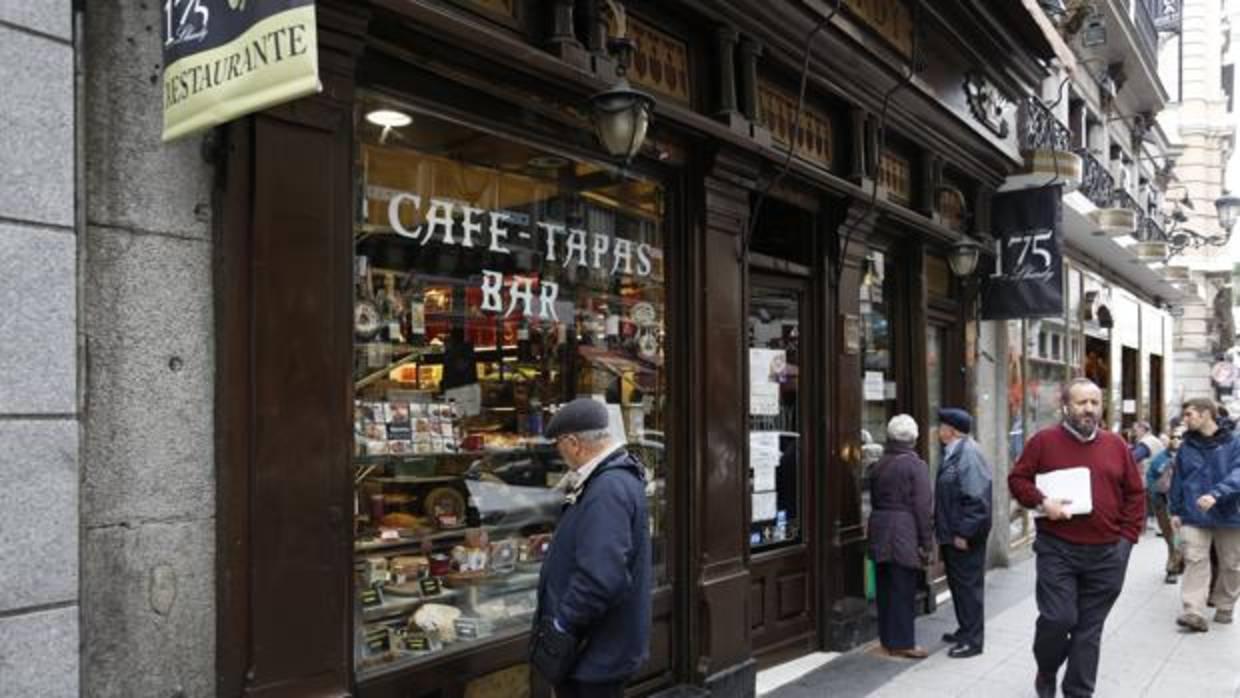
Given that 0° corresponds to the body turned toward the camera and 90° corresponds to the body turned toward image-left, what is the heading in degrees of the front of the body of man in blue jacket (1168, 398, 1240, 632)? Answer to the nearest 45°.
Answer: approximately 45°

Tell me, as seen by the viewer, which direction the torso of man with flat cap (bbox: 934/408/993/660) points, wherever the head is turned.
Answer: to the viewer's left

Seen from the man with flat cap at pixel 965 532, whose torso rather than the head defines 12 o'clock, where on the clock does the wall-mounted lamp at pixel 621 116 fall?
The wall-mounted lamp is roughly at 10 o'clock from the man with flat cap.

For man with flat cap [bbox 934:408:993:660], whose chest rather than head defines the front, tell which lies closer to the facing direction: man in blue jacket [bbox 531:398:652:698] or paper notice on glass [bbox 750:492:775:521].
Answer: the paper notice on glass

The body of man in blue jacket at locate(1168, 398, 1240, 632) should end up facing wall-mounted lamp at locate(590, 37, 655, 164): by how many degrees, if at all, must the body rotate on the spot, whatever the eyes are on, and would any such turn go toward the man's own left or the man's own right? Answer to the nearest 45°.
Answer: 0° — they already face it

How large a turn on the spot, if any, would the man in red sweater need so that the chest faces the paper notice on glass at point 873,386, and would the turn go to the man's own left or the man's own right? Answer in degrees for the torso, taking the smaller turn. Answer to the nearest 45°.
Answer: approximately 135° to the man's own right

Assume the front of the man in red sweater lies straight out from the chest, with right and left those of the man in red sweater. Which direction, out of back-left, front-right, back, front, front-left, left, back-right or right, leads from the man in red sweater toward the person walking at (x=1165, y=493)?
back

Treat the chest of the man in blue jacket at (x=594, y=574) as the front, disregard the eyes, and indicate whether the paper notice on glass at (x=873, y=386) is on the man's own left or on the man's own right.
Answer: on the man's own right

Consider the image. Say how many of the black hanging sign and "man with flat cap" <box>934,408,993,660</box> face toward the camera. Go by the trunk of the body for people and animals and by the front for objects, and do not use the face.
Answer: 1

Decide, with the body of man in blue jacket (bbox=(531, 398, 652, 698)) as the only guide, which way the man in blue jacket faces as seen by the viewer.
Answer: to the viewer's left

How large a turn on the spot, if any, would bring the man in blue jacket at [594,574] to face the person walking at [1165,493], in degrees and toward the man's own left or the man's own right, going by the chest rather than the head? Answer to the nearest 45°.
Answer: approximately 135° to the man's own right

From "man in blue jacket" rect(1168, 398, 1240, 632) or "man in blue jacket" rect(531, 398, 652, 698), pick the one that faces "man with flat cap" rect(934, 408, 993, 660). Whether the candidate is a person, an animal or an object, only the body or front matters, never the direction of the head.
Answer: "man in blue jacket" rect(1168, 398, 1240, 632)
